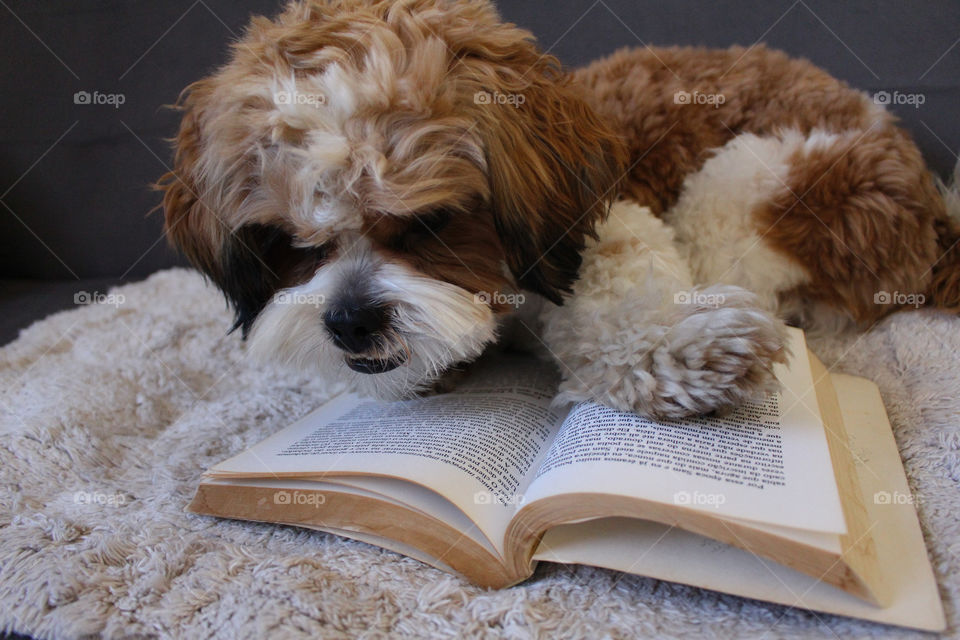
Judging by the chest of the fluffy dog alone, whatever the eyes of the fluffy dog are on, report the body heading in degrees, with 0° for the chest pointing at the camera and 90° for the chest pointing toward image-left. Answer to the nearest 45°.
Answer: approximately 45°
